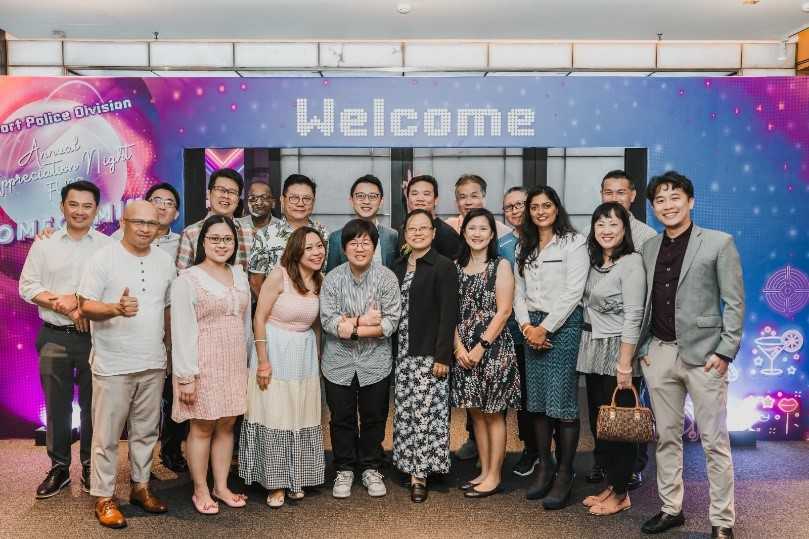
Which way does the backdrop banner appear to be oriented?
toward the camera

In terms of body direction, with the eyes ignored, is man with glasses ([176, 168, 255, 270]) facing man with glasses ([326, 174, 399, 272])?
no

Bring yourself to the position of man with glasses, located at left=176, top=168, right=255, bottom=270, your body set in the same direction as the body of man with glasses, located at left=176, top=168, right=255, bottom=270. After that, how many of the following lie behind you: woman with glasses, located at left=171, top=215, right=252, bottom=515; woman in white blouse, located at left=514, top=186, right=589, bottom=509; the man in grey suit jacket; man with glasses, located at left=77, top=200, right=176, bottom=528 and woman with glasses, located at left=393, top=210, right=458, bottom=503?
0

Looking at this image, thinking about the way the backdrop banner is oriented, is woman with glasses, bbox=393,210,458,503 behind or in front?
in front

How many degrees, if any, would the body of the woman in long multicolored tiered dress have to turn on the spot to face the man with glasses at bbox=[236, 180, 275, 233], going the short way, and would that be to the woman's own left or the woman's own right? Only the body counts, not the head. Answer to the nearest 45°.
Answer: approximately 135° to the woman's own left

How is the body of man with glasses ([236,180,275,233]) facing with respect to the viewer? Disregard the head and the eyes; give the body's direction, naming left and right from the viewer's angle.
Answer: facing the viewer

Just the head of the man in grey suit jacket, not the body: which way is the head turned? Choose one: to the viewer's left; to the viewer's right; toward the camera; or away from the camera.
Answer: toward the camera

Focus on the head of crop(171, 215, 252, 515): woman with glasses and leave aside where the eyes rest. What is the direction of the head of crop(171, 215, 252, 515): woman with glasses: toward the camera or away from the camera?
toward the camera

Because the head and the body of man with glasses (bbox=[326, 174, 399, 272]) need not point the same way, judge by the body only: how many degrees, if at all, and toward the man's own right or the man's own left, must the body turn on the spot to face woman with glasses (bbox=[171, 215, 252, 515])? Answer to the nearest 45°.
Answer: approximately 45° to the man's own right

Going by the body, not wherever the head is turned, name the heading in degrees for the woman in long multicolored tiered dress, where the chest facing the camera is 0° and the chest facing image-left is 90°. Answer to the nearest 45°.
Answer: approximately 315°

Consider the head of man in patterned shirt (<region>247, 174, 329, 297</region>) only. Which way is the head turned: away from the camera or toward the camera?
toward the camera

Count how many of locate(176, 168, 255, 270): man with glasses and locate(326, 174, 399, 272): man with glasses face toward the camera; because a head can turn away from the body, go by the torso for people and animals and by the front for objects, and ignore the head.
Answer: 2

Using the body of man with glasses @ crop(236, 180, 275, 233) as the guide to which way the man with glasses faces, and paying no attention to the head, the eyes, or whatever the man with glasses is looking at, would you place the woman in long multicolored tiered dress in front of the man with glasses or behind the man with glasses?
in front

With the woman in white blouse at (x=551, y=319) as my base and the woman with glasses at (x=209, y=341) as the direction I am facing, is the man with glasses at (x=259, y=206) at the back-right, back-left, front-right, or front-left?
front-right
